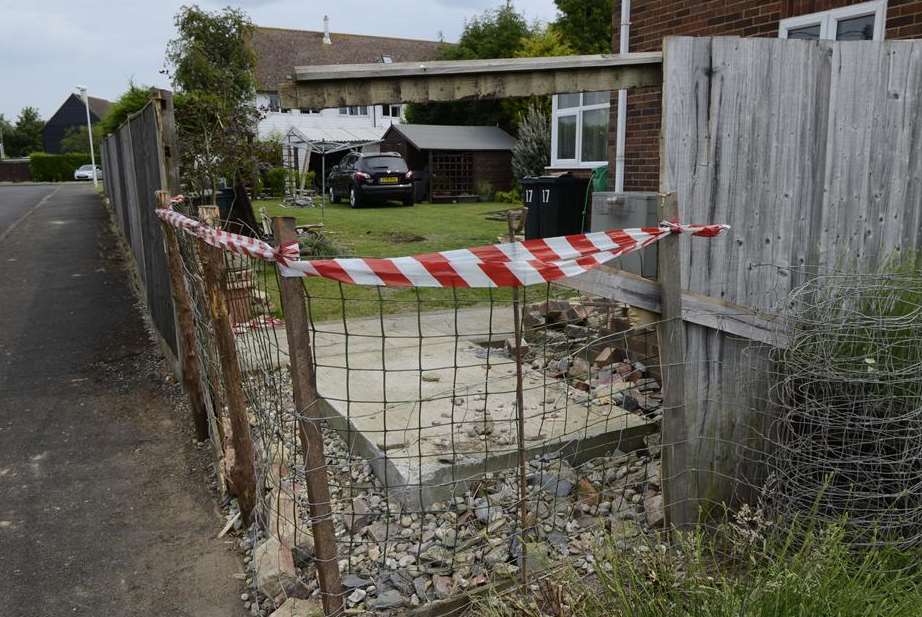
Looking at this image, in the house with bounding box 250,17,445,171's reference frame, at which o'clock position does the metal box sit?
The metal box is roughly at 12 o'clock from the house.

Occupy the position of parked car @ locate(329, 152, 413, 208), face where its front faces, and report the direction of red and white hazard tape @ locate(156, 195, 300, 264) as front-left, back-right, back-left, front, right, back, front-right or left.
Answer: back-left

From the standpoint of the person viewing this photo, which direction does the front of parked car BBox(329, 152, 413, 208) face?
facing away from the viewer and to the left of the viewer

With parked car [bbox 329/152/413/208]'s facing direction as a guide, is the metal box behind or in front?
behind

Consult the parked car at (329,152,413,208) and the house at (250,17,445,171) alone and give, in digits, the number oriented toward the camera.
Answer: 1

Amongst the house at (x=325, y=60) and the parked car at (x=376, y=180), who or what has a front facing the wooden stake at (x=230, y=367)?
the house

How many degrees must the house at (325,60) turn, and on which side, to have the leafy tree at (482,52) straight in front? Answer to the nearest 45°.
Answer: approximately 45° to its left

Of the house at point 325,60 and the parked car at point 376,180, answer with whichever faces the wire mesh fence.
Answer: the house

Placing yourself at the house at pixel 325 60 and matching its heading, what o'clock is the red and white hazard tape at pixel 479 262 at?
The red and white hazard tape is roughly at 12 o'clock from the house.

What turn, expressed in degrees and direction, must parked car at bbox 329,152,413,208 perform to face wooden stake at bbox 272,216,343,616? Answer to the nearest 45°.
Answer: approximately 135° to its left
